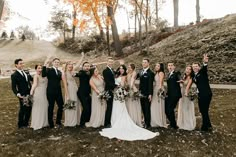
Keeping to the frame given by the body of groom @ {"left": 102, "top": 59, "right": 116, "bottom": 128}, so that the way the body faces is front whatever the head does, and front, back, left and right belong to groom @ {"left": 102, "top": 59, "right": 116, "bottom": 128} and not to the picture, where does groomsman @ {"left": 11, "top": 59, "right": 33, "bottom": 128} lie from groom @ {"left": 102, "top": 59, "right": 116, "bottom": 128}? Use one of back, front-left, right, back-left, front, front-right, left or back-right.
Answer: back-right

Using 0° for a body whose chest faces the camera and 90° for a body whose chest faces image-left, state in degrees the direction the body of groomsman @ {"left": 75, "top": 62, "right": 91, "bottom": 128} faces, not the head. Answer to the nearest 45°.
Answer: approximately 315°

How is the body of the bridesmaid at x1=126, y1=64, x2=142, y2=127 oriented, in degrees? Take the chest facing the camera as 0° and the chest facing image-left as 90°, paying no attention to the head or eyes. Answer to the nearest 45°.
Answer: approximately 45°

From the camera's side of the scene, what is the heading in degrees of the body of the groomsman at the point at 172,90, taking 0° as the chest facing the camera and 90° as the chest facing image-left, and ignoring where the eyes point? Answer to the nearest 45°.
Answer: approximately 45°

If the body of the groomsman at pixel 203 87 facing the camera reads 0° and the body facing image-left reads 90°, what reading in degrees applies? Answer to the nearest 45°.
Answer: approximately 45°

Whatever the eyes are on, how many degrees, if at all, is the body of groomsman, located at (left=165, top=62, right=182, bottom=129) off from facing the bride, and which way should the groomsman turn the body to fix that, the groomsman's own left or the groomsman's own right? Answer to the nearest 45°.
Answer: approximately 45° to the groomsman's own right

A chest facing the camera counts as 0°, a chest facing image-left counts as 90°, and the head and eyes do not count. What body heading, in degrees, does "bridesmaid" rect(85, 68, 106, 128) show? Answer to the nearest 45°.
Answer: approximately 315°
